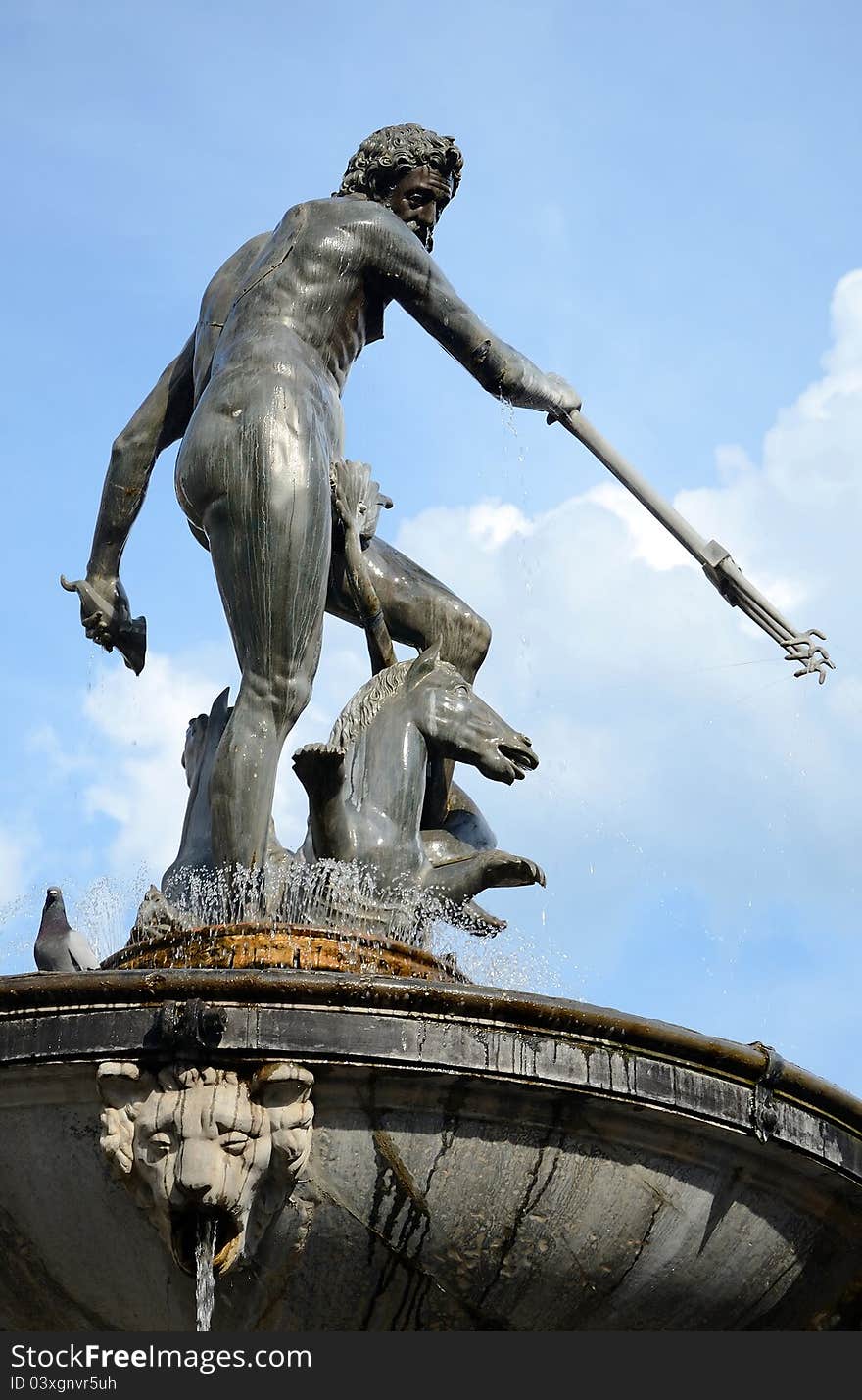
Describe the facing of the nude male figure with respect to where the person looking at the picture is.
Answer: facing away from the viewer and to the right of the viewer

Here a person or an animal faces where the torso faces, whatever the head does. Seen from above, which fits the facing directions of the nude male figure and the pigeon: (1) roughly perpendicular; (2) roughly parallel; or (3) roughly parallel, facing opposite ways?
roughly parallel, facing opposite ways

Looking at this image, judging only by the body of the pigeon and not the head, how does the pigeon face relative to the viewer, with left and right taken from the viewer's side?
facing the viewer and to the left of the viewer
